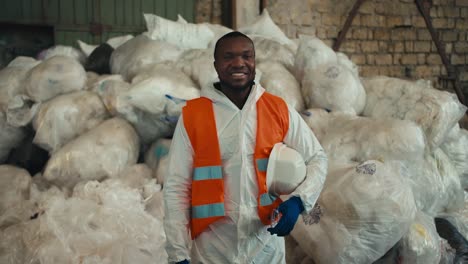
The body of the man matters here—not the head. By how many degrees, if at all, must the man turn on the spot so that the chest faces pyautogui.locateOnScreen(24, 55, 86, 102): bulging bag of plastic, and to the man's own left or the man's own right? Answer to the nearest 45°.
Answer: approximately 135° to the man's own right

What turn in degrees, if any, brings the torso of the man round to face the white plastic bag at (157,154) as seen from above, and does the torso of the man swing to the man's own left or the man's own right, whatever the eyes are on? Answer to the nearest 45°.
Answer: approximately 180°

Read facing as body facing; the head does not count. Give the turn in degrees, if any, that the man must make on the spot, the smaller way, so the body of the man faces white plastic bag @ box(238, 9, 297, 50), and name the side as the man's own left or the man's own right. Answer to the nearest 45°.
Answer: approximately 180°

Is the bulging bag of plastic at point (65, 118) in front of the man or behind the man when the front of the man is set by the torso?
behind

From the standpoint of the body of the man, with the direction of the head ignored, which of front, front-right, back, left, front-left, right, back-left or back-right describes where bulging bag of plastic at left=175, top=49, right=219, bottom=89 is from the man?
back

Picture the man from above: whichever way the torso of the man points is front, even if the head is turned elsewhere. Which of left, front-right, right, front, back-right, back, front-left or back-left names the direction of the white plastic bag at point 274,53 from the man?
back

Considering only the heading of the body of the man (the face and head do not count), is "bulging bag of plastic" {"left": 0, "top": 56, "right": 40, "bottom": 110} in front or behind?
behind

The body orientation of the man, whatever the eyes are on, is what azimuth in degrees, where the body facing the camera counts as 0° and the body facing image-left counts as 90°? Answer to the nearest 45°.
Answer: approximately 0°
